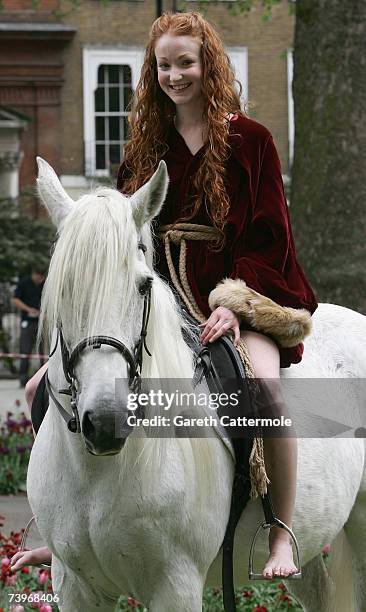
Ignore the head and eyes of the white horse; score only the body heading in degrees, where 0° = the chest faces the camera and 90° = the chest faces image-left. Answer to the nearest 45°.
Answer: approximately 45°

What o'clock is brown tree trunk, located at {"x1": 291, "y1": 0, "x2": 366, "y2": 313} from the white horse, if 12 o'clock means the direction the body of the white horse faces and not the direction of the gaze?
The brown tree trunk is roughly at 5 o'clock from the white horse.

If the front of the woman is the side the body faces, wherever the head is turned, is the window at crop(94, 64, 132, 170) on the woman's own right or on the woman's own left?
on the woman's own right

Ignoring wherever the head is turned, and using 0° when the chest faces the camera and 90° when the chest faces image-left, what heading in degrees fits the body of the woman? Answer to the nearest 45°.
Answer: approximately 45°
